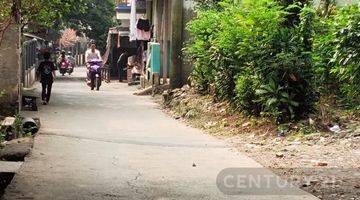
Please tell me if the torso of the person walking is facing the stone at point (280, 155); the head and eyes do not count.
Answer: no

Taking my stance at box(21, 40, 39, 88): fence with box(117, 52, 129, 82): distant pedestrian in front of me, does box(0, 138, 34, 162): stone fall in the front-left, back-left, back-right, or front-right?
back-right

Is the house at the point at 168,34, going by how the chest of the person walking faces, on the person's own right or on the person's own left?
on the person's own right

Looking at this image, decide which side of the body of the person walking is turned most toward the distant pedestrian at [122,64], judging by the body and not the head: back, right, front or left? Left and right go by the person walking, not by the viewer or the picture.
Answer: front

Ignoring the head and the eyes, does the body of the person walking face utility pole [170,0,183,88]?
no

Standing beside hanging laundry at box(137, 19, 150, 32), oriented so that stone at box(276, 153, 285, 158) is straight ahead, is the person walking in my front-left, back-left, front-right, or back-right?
front-right

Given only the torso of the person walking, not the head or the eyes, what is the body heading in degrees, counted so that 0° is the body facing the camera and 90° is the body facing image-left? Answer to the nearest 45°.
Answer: approximately 180°

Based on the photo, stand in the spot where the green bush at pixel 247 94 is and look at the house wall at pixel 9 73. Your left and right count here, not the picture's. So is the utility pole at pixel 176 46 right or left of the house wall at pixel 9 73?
right

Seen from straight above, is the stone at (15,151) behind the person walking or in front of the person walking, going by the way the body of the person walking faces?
behind

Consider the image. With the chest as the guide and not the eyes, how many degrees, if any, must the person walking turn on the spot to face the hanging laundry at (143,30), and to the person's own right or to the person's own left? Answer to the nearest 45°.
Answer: approximately 45° to the person's own right

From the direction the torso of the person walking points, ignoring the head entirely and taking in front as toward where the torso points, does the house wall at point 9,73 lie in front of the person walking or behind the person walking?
behind
